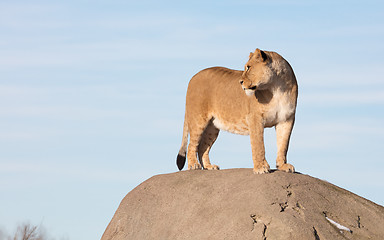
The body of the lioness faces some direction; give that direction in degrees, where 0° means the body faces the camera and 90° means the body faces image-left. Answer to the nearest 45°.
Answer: approximately 315°
